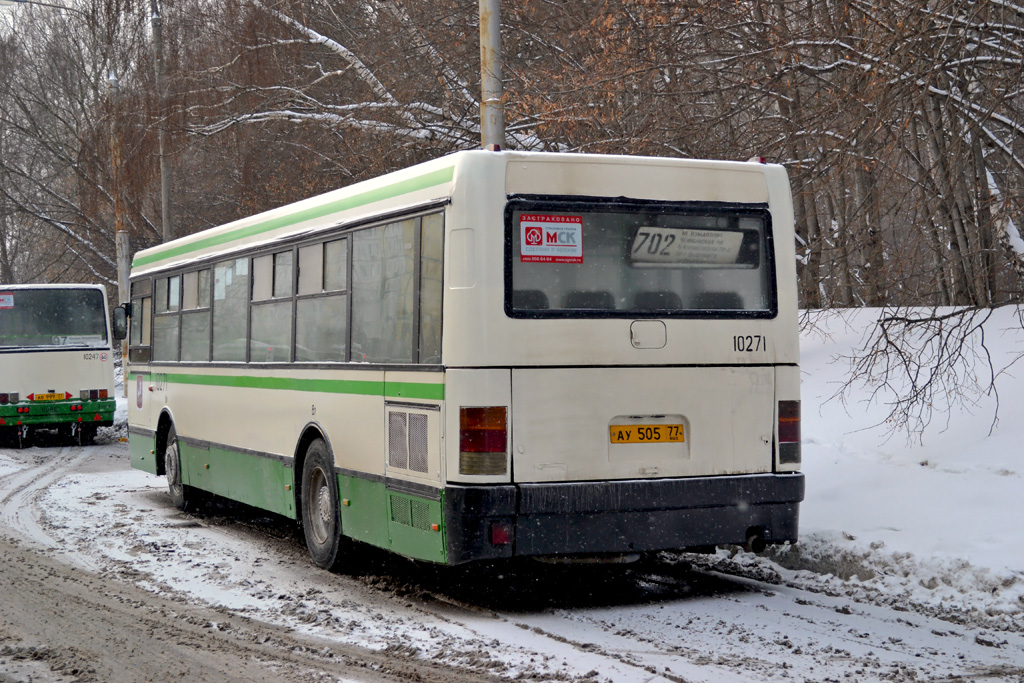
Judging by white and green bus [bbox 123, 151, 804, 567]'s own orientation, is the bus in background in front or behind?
in front

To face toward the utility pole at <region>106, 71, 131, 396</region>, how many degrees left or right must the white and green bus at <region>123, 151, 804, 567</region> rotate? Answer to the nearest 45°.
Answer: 0° — it already faces it

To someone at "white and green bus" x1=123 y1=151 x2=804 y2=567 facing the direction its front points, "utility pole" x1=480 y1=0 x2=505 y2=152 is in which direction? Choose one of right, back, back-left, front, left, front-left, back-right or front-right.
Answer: front-right

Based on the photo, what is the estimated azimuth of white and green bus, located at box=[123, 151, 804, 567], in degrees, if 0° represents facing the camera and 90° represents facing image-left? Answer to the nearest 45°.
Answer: approximately 135°
